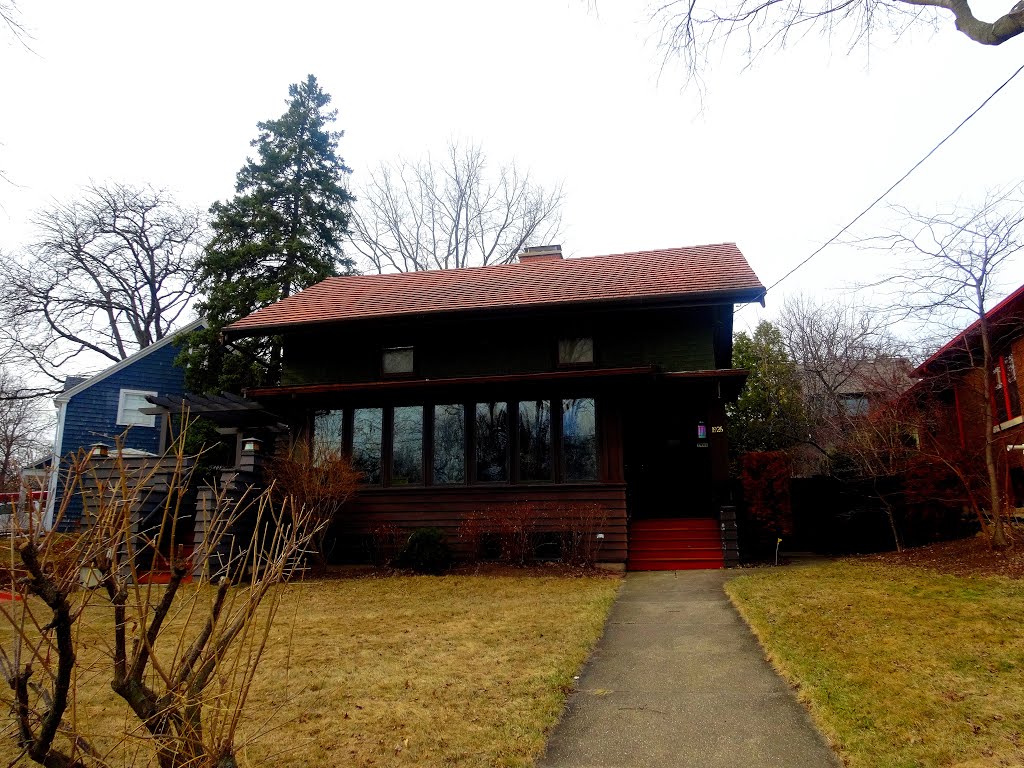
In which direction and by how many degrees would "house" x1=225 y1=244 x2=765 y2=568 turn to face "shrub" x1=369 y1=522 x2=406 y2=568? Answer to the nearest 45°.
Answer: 0° — it already faces it

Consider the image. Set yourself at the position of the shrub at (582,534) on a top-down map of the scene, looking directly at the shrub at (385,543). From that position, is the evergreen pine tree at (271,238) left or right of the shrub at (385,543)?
right

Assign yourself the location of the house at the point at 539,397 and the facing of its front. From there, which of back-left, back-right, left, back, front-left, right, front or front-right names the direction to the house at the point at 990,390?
left

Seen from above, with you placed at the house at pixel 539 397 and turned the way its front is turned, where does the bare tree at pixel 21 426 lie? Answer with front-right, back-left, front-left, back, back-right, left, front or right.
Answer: back-right

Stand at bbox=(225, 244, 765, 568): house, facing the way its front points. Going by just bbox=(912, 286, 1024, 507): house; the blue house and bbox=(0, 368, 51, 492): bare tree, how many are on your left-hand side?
1

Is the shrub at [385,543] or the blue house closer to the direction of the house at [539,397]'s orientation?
the shrub

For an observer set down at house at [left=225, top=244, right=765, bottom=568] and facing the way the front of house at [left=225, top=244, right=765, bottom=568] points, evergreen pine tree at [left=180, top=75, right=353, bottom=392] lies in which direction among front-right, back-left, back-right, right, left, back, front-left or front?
back-right

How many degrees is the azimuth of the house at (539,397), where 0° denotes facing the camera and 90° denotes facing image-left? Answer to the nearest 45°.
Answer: approximately 0°

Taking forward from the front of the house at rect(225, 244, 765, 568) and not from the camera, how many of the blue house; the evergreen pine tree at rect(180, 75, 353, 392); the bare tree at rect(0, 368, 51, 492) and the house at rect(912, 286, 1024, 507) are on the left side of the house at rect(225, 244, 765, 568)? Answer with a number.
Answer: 1

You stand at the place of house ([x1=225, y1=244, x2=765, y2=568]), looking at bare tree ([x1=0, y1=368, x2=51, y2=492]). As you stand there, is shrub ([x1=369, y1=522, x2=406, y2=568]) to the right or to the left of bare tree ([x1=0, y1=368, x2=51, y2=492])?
left

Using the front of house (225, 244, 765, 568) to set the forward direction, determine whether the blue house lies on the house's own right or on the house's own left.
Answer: on the house's own right
